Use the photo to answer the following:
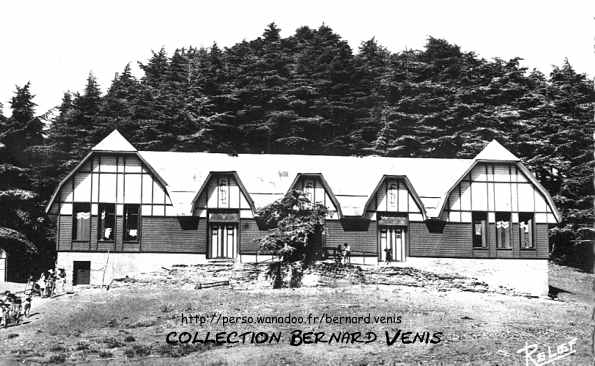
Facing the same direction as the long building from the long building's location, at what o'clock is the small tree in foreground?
The small tree in foreground is roughly at 11 o'clock from the long building.

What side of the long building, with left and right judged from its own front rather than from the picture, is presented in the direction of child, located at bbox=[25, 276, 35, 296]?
right

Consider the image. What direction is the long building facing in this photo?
toward the camera

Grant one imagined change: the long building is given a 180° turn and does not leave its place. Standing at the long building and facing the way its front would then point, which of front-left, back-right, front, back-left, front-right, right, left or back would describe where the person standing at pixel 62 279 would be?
left
